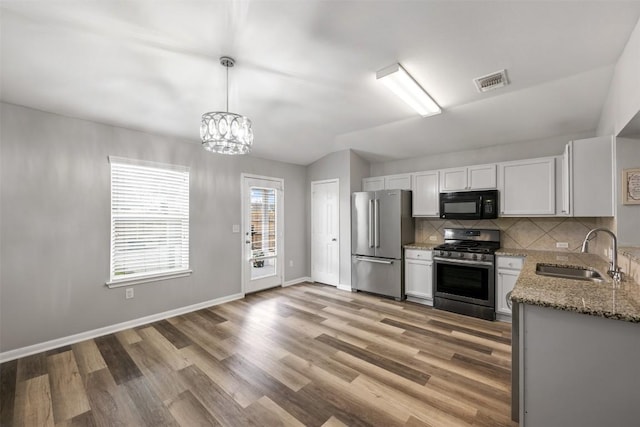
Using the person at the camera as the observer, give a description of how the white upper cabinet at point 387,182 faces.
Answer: facing the viewer and to the left of the viewer

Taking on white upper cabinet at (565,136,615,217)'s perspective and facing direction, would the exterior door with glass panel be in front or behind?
in front

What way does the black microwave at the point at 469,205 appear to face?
toward the camera

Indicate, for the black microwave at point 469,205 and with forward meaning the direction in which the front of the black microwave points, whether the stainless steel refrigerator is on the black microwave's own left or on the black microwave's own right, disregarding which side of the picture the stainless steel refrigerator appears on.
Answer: on the black microwave's own right

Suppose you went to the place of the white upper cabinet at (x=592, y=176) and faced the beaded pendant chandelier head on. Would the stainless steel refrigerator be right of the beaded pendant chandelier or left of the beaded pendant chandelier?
right

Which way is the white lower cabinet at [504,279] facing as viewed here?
toward the camera

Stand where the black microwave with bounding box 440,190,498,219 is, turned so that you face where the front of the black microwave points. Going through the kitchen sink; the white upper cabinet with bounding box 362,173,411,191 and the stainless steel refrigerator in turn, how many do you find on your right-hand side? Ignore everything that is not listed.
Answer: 2

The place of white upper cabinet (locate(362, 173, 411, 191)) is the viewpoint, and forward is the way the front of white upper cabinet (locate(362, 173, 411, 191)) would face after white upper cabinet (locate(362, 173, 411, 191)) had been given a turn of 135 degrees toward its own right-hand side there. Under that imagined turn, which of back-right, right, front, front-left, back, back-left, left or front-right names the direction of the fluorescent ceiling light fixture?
back

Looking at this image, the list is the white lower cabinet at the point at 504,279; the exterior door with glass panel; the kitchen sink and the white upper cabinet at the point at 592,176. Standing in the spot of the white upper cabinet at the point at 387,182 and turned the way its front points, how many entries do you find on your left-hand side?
3

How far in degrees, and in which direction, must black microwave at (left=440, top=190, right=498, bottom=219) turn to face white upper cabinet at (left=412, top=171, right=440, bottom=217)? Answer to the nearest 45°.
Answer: approximately 90° to its right

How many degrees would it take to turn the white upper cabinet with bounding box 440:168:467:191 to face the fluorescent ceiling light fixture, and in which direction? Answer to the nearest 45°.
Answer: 0° — it already faces it

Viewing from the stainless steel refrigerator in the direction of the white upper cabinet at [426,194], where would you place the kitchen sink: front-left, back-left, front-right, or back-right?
front-right
